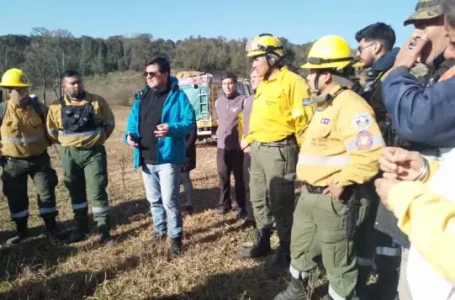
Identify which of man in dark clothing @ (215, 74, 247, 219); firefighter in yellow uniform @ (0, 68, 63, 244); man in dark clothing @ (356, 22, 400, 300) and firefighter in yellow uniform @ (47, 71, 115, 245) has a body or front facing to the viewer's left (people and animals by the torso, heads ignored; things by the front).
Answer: man in dark clothing @ (356, 22, 400, 300)

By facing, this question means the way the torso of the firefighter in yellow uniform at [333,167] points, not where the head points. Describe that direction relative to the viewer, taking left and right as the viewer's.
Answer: facing the viewer and to the left of the viewer

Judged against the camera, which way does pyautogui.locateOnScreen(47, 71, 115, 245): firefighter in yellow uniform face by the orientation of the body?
toward the camera

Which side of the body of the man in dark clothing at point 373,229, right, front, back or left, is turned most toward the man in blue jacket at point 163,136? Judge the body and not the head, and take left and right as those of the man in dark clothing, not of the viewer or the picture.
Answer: front

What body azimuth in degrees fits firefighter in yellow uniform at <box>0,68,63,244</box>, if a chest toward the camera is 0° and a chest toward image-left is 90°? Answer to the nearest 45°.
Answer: approximately 0°

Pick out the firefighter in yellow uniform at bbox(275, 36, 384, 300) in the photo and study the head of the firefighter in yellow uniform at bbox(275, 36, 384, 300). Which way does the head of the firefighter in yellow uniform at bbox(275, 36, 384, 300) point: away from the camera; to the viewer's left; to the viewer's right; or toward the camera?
to the viewer's left

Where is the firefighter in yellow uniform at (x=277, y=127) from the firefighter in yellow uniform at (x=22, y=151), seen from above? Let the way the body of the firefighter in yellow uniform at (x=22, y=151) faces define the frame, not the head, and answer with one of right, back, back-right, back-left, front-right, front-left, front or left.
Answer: front-left

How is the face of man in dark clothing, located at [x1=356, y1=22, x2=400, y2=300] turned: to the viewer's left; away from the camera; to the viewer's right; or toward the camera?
to the viewer's left

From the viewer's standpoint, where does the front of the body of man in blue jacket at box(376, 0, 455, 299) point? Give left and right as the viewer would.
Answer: facing to the left of the viewer

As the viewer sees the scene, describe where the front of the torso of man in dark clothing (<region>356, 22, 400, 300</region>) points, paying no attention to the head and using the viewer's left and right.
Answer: facing to the left of the viewer

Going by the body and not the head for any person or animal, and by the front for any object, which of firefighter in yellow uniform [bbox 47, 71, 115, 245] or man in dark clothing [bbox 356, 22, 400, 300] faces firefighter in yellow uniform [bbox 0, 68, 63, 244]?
the man in dark clothing

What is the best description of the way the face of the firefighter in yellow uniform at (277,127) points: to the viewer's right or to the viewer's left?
to the viewer's left
